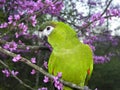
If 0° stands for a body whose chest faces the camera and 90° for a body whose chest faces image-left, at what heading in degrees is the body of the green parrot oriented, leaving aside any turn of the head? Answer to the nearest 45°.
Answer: approximately 45°
